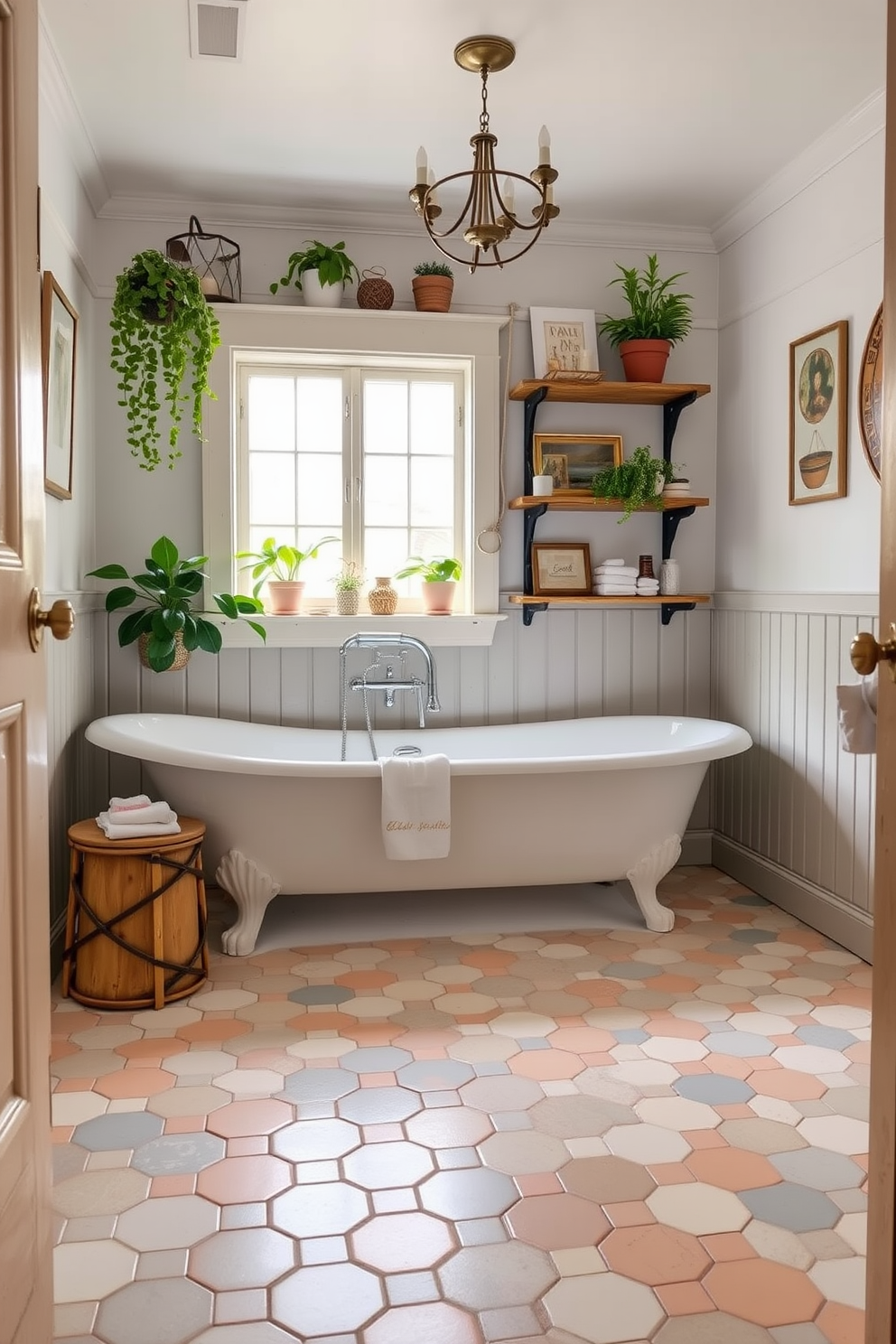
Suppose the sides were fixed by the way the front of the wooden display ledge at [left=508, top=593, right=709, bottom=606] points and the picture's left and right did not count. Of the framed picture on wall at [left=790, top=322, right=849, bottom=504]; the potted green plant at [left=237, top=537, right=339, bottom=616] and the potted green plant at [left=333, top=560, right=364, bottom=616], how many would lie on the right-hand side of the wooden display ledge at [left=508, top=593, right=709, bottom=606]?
2

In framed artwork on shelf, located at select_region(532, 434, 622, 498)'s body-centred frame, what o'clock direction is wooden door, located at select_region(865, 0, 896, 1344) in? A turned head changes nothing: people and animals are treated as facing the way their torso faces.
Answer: The wooden door is roughly at 12 o'clock from the framed artwork on shelf.

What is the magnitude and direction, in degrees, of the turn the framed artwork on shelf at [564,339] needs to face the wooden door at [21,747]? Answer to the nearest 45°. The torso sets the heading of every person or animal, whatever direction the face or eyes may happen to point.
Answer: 0° — it already faces it

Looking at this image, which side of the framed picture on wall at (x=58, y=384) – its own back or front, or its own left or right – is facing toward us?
right

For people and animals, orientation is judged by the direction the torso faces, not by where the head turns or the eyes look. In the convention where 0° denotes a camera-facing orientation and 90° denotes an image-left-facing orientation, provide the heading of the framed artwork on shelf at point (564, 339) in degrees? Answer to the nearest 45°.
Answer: approximately 0°

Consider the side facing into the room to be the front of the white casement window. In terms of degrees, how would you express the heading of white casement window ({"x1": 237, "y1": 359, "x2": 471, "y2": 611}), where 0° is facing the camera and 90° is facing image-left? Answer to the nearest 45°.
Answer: approximately 0°
